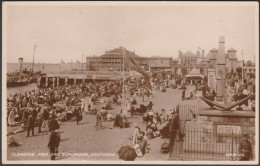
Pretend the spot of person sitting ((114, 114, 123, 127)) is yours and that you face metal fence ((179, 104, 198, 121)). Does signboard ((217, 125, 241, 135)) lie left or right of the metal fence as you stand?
right

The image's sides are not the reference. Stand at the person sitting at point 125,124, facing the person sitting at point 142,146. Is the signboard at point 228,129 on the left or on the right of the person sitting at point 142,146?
left

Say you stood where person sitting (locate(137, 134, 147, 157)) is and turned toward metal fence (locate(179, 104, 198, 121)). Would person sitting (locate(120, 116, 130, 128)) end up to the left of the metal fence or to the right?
left
